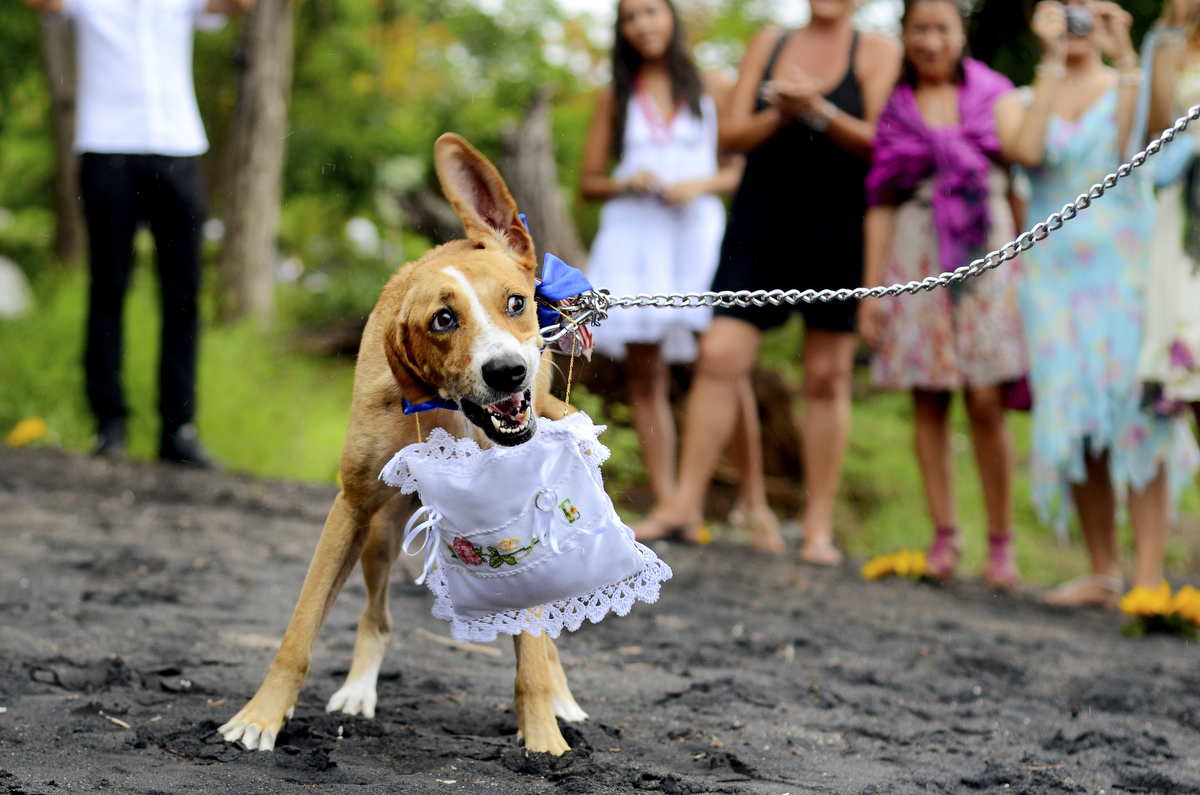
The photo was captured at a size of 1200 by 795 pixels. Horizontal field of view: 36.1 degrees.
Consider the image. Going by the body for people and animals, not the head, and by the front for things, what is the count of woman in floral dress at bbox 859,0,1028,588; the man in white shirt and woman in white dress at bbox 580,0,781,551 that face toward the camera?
3

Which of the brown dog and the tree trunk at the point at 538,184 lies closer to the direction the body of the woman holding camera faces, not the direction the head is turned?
the brown dog

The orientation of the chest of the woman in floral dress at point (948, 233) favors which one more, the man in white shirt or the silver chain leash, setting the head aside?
the silver chain leash

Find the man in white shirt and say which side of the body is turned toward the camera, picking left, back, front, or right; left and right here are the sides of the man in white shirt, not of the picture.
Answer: front

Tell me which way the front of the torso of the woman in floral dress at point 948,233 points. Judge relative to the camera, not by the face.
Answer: toward the camera

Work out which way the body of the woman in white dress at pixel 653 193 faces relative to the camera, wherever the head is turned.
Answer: toward the camera

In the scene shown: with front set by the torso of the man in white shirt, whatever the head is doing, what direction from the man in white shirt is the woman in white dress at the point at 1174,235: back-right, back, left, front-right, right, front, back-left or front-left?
front-left

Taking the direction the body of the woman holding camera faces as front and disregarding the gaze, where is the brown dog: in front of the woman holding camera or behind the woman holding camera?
in front

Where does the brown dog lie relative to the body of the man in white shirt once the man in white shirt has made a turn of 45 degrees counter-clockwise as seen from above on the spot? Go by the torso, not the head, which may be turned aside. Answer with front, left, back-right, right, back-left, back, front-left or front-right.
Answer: front-right

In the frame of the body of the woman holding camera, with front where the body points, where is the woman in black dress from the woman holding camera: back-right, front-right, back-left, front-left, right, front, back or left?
front-right
